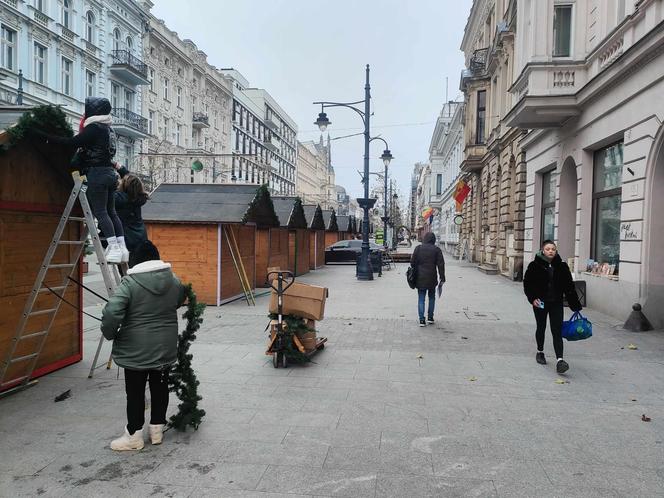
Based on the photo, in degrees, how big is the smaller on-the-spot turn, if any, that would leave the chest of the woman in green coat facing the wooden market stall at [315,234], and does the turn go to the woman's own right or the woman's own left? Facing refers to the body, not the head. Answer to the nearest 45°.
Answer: approximately 45° to the woman's own right

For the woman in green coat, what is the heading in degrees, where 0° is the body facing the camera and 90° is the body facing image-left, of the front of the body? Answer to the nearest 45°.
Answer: approximately 135°

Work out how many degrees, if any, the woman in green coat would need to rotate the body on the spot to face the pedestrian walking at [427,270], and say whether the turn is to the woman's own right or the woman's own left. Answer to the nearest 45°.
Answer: approximately 90° to the woman's own right
